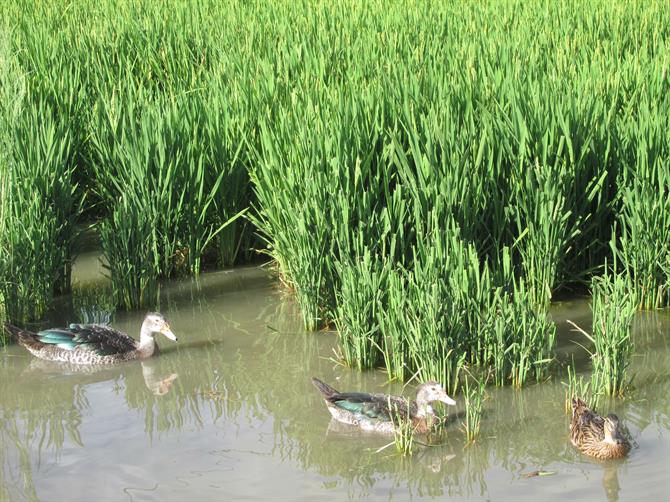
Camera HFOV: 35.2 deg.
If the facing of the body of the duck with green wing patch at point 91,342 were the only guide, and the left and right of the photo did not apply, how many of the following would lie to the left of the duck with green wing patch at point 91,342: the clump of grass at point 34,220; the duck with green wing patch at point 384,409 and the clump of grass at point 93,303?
2

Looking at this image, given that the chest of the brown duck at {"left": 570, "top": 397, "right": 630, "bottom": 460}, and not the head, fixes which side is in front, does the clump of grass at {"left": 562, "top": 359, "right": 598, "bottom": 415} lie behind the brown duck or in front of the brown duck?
behind

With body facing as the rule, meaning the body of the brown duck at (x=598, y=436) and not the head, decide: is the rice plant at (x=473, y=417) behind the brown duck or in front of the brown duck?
behind

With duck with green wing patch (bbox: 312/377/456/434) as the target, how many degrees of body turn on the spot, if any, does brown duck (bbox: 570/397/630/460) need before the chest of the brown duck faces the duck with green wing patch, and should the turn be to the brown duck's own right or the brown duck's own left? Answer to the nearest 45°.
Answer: approximately 135° to the brown duck's own right

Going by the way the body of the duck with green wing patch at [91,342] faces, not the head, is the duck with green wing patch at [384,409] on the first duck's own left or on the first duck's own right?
on the first duck's own right

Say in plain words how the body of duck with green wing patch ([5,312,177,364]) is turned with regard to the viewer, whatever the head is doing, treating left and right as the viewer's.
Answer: facing to the right of the viewer

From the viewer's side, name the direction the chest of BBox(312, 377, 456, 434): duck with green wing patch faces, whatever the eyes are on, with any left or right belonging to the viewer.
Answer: facing to the right of the viewer

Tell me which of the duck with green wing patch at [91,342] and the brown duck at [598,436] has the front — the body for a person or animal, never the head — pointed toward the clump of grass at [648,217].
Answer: the duck with green wing patch

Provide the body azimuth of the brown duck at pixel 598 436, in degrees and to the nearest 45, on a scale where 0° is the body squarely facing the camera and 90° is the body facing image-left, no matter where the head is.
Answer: approximately 315°

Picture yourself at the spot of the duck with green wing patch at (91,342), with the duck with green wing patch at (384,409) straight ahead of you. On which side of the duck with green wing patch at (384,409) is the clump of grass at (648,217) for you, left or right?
left

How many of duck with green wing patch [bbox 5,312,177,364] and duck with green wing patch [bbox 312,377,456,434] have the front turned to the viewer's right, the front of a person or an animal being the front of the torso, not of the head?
2
